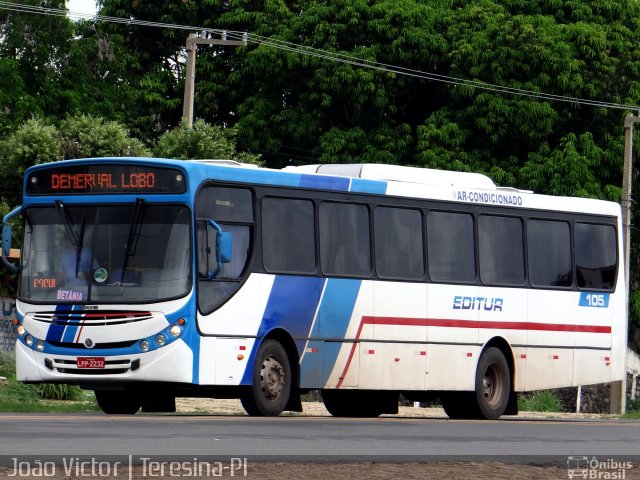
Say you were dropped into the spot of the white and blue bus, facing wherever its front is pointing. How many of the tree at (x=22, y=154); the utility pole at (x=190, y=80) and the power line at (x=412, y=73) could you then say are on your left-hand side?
0

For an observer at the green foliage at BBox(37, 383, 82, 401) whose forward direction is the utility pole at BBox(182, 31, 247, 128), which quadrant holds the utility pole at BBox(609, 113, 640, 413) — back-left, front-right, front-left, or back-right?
front-right

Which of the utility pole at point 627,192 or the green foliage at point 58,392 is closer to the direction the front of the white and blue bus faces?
the green foliage

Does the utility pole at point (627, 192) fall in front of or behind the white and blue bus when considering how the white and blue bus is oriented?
behind

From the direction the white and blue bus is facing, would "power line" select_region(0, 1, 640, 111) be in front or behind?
behind

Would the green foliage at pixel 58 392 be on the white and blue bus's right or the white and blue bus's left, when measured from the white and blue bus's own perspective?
on its right

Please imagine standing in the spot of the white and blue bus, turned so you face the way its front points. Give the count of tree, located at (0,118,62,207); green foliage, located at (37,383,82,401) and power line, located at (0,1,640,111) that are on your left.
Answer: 0

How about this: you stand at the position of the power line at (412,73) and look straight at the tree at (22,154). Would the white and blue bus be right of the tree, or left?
left

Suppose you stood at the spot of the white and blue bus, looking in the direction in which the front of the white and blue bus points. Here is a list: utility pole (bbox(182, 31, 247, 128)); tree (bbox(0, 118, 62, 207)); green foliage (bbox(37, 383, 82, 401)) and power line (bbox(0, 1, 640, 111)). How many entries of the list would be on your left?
0

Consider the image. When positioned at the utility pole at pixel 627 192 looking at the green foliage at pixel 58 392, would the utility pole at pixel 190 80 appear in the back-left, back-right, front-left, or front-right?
front-right

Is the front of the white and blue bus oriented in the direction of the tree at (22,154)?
no

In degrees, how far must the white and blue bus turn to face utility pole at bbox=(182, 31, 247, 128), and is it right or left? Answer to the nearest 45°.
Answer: approximately 135° to its right
